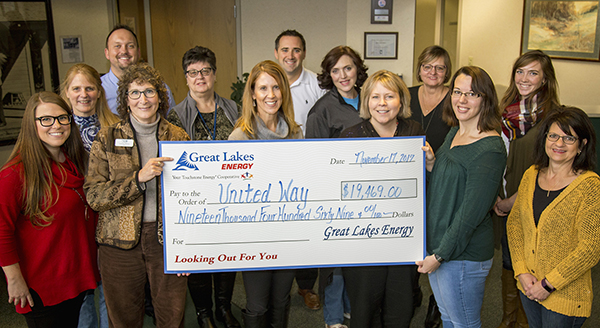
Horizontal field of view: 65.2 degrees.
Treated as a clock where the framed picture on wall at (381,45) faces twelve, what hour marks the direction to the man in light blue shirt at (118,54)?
The man in light blue shirt is roughly at 1 o'clock from the framed picture on wall.

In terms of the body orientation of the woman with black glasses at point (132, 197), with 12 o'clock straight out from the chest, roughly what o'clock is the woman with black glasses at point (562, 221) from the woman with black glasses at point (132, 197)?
the woman with black glasses at point (562, 221) is roughly at 10 o'clock from the woman with black glasses at point (132, 197).

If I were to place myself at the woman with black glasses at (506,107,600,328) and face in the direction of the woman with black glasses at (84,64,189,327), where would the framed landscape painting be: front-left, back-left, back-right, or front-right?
back-right

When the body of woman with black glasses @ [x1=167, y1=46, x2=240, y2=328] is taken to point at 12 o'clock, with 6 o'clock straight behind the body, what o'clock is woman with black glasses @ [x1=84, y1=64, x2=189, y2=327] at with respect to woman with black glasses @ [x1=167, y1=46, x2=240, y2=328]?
woman with black glasses @ [x1=84, y1=64, x2=189, y2=327] is roughly at 1 o'clock from woman with black glasses @ [x1=167, y1=46, x2=240, y2=328].

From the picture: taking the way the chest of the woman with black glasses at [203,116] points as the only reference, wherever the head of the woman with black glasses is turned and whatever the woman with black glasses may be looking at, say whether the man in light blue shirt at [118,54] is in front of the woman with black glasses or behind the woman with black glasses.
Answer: behind

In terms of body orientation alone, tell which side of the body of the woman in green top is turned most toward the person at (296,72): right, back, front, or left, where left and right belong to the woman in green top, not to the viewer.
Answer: right

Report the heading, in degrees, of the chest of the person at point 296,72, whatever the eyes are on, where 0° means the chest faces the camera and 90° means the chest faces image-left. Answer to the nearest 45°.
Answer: approximately 0°
